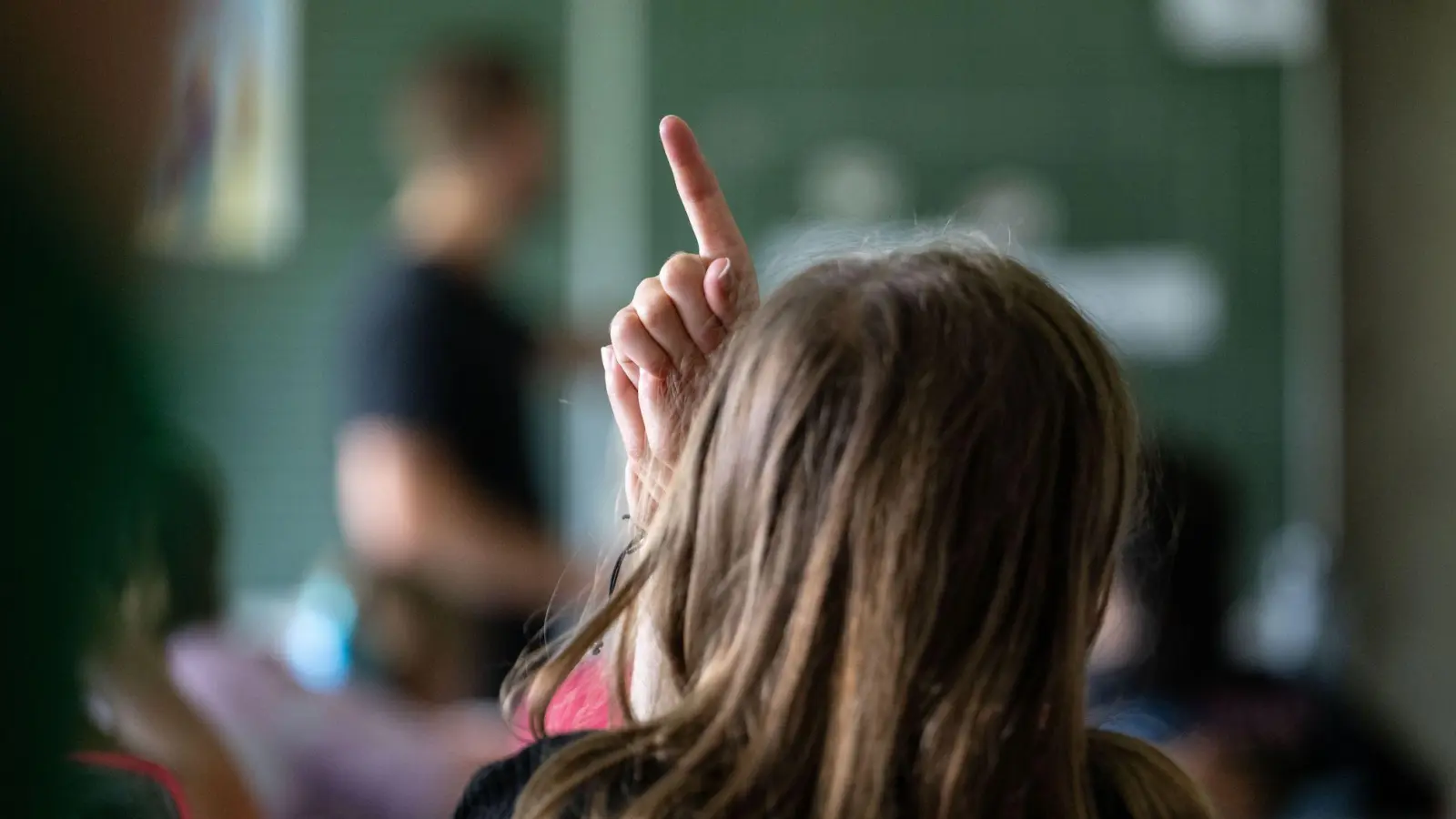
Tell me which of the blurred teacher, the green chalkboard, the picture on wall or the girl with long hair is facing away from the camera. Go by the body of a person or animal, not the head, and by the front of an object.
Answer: the girl with long hair

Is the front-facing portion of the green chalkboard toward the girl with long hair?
yes

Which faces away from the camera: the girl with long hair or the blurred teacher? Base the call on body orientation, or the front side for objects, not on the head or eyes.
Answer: the girl with long hair

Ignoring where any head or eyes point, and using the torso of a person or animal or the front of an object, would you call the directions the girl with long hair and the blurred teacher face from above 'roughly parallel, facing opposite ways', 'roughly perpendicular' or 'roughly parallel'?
roughly perpendicular

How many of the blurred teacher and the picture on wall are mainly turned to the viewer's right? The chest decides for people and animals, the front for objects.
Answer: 1

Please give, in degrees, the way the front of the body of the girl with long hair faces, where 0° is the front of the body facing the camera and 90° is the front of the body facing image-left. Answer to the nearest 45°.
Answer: approximately 180°

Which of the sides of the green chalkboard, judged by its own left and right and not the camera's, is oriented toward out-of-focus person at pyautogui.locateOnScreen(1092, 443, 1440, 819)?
front

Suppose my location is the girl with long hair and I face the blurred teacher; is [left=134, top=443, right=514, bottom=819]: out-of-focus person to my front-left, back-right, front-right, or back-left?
front-left

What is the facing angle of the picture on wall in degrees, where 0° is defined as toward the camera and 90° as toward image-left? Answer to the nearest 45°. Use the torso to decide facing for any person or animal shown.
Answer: approximately 0°

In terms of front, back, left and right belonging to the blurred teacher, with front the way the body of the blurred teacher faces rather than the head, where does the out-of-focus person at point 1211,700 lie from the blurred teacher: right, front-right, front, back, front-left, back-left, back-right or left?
front

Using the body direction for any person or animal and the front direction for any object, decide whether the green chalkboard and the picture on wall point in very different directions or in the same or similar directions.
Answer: same or similar directions

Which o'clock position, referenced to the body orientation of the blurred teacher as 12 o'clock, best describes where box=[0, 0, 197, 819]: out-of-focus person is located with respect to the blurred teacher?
The out-of-focus person is roughly at 3 o'clock from the blurred teacher.

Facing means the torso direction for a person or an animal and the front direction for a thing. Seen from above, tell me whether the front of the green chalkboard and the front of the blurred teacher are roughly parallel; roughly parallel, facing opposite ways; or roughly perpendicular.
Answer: roughly perpendicular

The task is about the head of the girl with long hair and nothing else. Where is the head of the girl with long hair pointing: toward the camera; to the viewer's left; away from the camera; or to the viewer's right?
away from the camera

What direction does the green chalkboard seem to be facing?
toward the camera
